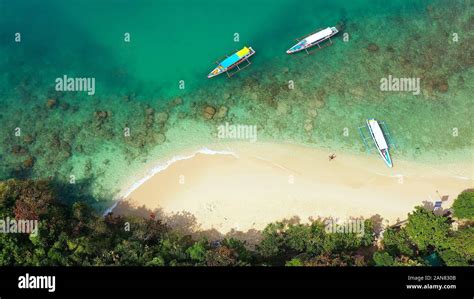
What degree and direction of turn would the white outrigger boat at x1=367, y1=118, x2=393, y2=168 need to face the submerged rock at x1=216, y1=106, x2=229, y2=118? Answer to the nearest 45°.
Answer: approximately 90° to its right

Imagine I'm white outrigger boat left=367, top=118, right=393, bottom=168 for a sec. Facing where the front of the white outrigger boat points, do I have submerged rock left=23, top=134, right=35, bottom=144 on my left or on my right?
on my right

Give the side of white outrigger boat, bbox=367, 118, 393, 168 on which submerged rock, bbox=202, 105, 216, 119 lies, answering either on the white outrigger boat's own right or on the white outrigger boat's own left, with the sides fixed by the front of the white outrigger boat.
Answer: on the white outrigger boat's own right

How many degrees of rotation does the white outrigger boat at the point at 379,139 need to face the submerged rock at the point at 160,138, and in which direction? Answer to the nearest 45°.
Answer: approximately 90° to its right

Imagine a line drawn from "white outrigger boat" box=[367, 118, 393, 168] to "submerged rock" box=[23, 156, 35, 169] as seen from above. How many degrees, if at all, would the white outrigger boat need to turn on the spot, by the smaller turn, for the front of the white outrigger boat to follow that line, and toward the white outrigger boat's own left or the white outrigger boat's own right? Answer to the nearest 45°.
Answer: approximately 90° to the white outrigger boat's own right

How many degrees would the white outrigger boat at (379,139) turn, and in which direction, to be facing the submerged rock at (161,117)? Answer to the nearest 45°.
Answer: approximately 90° to its right

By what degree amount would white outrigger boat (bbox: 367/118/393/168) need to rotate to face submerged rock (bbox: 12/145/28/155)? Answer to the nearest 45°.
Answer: approximately 90° to its right

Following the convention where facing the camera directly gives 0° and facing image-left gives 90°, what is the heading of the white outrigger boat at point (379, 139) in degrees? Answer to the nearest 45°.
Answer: approximately 0°
